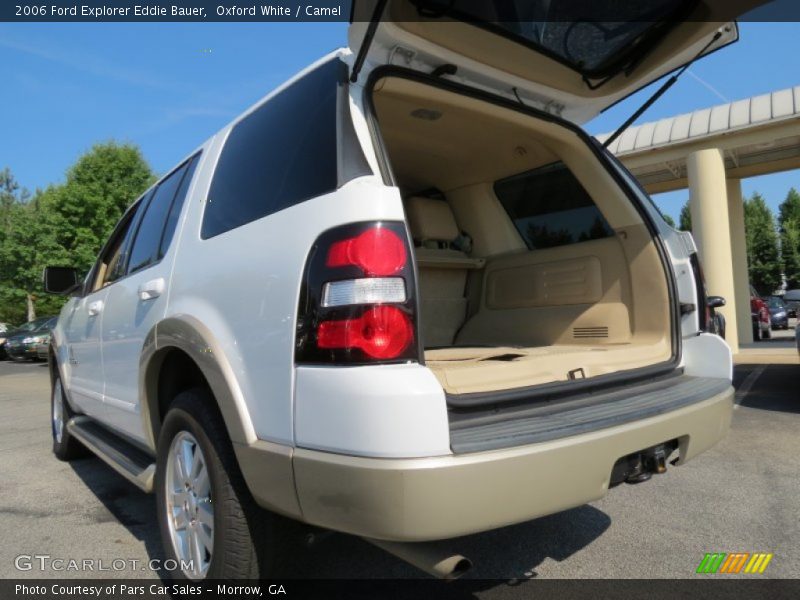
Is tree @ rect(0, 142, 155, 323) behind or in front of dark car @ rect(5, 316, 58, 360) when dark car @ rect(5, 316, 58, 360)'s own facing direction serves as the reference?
behind

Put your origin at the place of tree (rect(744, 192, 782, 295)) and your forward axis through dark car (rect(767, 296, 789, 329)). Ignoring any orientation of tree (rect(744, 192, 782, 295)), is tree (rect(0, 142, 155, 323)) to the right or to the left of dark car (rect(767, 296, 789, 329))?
right

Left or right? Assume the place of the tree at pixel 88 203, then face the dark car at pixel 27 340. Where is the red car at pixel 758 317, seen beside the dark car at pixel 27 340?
left

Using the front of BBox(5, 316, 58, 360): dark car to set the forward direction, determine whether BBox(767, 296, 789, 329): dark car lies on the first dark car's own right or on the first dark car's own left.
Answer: on the first dark car's own left
